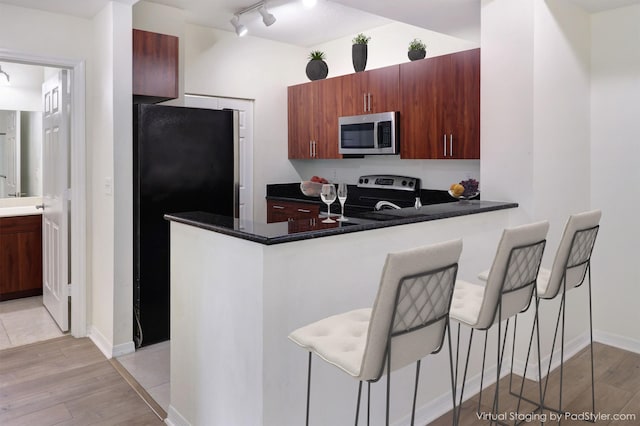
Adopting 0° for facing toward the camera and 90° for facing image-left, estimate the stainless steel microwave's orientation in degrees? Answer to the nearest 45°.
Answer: approximately 45°

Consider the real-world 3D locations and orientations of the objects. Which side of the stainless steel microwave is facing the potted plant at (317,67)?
right

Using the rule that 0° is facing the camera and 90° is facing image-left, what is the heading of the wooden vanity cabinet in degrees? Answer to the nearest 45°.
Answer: approximately 315°

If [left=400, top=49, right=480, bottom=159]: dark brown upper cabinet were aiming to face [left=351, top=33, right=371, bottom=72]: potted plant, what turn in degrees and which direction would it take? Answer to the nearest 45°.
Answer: approximately 90° to its right

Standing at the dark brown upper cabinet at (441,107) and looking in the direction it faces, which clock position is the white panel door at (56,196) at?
The white panel door is roughly at 1 o'clock from the dark brown upper cabinet.

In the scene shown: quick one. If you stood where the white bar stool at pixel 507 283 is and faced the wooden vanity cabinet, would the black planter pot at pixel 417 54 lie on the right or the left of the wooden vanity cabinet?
right
